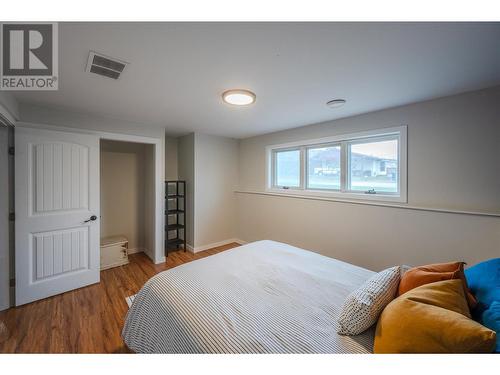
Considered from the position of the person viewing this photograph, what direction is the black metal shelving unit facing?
facing the viewer and to the right of the viewer

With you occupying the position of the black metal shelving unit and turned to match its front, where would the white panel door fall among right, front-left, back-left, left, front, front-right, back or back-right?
right

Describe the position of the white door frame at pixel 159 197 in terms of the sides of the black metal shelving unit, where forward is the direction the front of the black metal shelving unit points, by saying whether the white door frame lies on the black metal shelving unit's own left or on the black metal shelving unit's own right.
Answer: on the black metal shelving unit's own right

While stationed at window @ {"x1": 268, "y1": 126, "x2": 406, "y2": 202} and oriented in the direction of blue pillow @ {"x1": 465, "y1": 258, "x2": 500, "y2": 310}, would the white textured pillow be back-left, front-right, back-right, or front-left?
front-right

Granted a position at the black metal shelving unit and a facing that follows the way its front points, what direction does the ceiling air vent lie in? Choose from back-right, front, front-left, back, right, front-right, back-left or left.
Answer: front-right

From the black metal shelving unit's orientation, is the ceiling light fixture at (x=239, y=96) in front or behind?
in front

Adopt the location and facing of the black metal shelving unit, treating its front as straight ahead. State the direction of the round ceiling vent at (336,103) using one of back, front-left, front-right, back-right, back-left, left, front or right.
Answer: front
